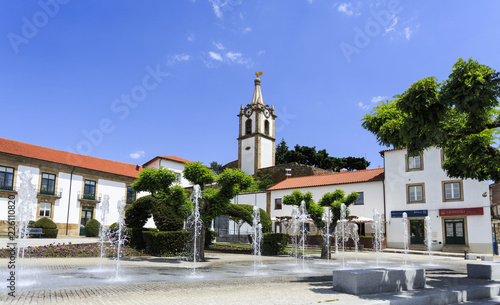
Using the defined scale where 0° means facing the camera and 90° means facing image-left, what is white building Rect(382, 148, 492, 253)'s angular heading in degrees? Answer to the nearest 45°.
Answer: approximately 0°

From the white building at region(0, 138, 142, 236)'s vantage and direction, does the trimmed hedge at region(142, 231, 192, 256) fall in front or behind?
in front

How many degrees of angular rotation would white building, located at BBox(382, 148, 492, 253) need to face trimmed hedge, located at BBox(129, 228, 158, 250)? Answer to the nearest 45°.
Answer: approximately 45° to its right

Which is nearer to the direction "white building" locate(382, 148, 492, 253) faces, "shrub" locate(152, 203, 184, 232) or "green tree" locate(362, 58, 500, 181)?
the green tree

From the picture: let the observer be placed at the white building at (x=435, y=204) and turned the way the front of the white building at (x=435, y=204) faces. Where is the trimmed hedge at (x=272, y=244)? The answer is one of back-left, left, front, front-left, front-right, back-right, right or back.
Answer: front-right

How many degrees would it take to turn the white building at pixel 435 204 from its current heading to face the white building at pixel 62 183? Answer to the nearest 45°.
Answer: approximately 90° to its right

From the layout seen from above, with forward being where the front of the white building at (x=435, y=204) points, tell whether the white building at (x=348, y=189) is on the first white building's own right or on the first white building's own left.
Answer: on the first white building's own right

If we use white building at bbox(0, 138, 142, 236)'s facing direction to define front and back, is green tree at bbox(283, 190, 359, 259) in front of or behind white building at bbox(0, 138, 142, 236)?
in front

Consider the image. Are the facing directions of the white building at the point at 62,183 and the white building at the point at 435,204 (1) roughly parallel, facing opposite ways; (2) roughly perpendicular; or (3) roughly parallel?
roughly perpendicular

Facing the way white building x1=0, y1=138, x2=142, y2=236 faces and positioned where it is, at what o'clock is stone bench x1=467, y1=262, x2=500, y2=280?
The stone bench is roughly at 1 o'clock from the white building.
